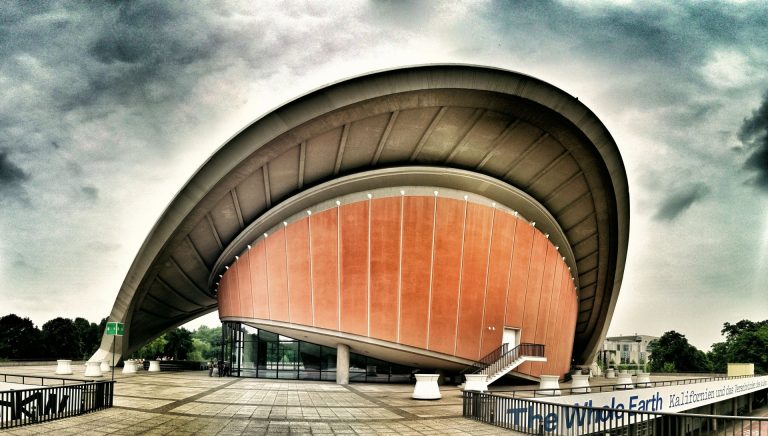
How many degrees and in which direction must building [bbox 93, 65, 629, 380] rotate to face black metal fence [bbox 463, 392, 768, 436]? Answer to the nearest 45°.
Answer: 0° — it already faces it

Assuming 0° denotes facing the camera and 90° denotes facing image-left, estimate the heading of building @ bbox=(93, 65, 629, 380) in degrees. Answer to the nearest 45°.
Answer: approximately 0°

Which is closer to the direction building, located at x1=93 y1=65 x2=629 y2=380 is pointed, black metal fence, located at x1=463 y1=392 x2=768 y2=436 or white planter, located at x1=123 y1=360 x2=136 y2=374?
the black metal fence

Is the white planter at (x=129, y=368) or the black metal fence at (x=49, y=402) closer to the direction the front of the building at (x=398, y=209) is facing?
the black metal fence
